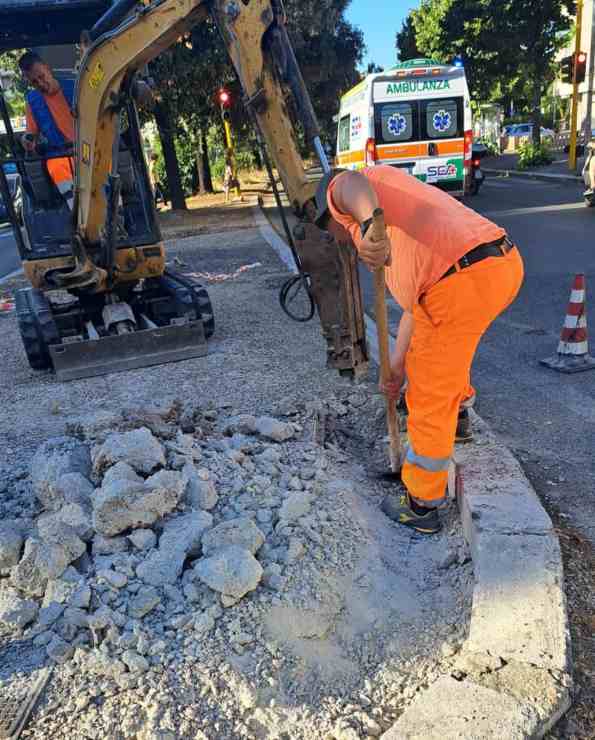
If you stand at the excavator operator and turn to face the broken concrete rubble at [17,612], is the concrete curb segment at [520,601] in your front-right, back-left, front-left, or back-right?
front-left

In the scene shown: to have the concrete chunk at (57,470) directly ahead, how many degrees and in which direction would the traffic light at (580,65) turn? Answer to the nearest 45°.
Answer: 0° — it already faces it

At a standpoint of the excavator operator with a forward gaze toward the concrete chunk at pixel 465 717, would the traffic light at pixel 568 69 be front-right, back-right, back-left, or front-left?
back-left

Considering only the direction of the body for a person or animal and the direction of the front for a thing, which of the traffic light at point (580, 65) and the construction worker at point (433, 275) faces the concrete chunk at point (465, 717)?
the traffic light

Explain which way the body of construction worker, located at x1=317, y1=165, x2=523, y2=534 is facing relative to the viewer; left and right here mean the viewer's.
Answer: facing to the left of the viewer

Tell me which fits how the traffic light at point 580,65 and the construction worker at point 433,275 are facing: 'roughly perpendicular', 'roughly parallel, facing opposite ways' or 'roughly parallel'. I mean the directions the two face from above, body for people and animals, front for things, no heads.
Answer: roughly perpendicular

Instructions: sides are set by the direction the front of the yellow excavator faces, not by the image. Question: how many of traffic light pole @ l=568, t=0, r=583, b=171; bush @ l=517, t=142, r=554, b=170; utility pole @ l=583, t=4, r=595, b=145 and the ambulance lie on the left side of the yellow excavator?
4

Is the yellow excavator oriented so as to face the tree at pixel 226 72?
no

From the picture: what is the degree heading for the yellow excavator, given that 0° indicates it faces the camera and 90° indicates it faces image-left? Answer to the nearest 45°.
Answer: approximately 315°

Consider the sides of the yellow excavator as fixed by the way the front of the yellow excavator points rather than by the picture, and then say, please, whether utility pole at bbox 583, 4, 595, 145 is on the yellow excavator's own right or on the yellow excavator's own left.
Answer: on the yellow excavator's own left

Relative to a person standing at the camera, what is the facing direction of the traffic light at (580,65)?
facing the viewer

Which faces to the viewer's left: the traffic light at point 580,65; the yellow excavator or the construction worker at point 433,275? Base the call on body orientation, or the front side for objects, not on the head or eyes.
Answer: the construction worker

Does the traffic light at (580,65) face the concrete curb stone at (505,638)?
yes

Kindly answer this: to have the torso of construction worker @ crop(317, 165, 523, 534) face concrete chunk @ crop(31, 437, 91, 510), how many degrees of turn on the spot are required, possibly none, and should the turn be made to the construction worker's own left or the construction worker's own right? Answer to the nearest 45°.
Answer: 0° — they already face it

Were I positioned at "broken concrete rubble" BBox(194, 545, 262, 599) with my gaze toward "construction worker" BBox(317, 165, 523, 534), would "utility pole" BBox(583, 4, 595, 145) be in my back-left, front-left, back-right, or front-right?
front-left

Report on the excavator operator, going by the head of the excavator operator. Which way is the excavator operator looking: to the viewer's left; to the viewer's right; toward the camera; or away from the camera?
toward the camera

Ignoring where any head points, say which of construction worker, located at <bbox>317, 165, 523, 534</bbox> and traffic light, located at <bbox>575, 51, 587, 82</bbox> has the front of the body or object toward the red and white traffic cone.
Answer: the traffic light

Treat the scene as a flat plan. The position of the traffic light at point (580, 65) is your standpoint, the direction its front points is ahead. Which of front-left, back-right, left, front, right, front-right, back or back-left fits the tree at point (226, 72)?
right
